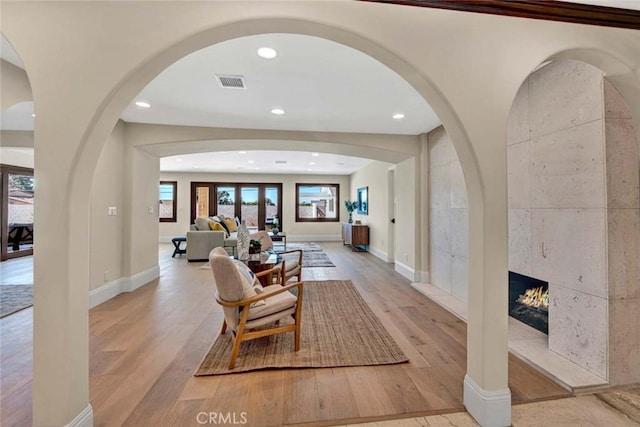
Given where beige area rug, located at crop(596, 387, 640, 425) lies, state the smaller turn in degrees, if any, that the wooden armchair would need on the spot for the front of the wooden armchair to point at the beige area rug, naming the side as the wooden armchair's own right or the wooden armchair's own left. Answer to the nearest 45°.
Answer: approximately 45° to the wooden armchair's own right

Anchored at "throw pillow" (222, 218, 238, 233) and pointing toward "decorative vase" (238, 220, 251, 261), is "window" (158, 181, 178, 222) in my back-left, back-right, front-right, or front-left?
back-right

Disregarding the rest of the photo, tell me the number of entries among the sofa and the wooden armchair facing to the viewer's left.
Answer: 0

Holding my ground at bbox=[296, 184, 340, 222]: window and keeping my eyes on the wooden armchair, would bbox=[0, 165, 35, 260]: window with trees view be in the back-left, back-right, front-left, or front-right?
front-right

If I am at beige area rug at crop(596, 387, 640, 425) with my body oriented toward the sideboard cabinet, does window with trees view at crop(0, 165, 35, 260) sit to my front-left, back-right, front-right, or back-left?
front-left

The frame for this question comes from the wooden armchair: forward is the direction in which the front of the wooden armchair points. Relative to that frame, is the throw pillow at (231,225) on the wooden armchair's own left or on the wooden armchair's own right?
on the wooden armchair's own left
